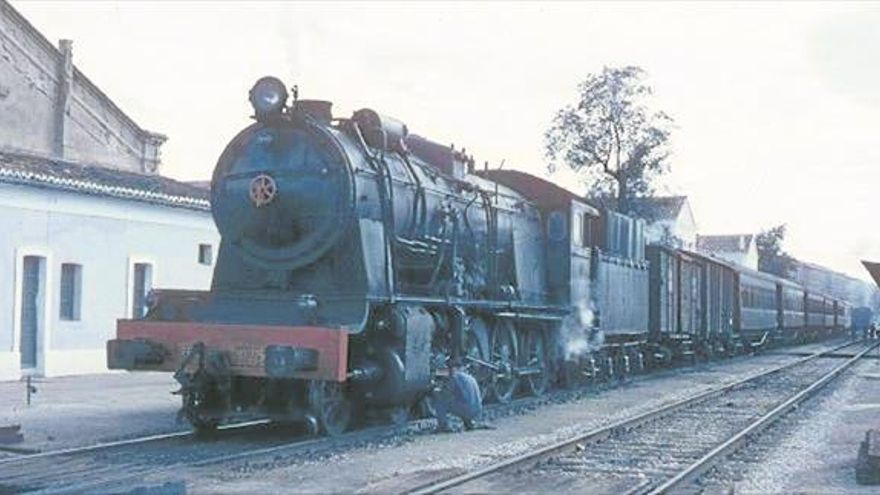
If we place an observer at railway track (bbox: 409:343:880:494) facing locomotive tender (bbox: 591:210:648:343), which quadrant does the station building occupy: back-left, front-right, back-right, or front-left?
front-left

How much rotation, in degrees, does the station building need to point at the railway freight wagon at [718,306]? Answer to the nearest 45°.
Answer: approximately 45° to its left

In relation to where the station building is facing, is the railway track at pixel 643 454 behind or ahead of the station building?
ahead

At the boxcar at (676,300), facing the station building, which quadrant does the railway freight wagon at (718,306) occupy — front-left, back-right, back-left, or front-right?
back-right

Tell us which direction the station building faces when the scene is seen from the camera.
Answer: facing the viewer and to the right of the viewer

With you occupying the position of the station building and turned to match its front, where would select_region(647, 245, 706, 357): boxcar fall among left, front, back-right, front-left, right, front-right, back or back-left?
front-left

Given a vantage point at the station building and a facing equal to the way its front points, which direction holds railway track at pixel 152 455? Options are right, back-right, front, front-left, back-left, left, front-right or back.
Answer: front-right

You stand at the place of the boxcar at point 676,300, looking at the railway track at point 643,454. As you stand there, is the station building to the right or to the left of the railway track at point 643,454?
right

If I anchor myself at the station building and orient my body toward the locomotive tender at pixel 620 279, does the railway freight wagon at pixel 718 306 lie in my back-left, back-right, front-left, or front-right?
front-left
